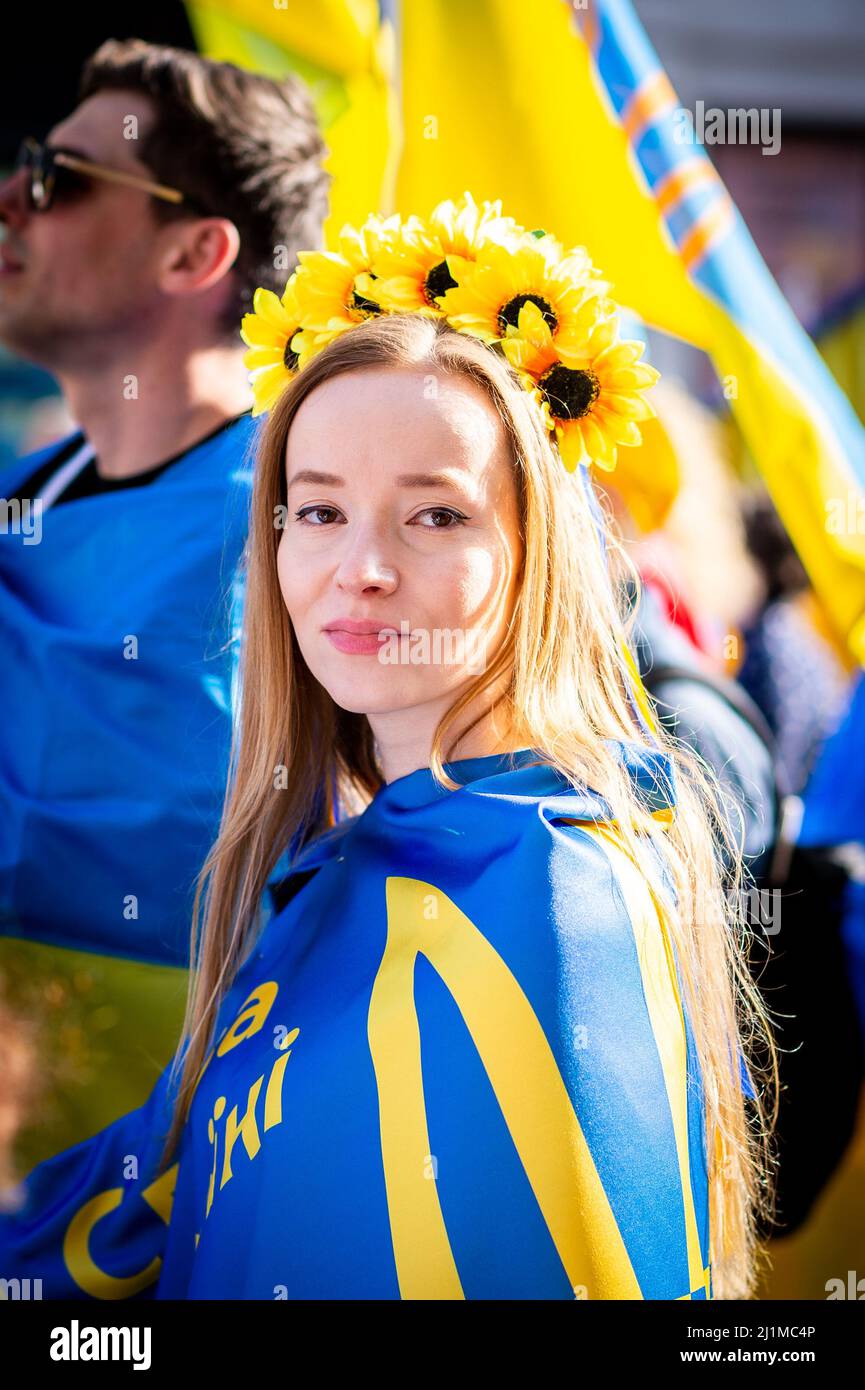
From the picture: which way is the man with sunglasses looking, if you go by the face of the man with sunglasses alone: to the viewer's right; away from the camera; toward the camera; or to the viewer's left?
to the viewer's left

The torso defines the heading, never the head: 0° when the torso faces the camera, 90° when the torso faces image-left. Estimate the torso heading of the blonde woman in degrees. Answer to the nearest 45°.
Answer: approximately 45°
